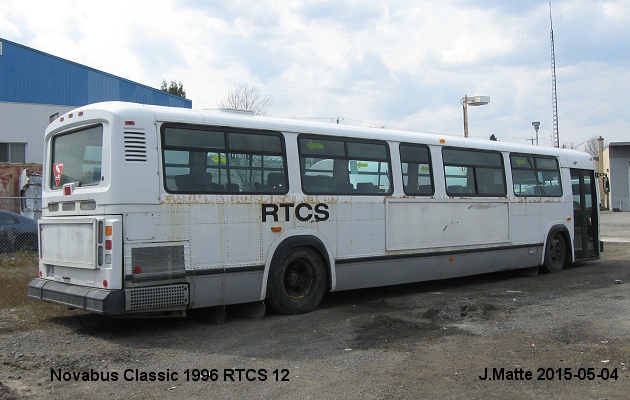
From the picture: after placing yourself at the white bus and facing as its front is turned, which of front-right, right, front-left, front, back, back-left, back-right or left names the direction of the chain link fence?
left

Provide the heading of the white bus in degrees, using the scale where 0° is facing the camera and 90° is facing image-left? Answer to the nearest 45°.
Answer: approximately 225°

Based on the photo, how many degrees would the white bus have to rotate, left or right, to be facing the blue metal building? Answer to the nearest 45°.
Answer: approximately 90° to its left
